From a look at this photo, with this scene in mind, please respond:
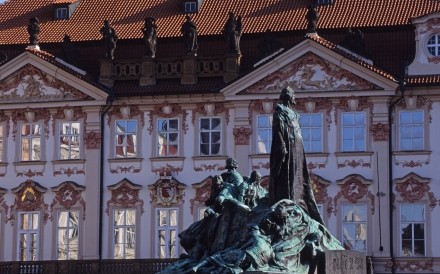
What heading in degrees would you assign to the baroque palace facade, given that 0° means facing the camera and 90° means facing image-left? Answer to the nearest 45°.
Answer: approximately 0°

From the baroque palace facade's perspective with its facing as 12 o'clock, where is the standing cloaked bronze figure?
The standing cloaked bronze figure is roughly at 12 o'clock from the baroque palace facade.
